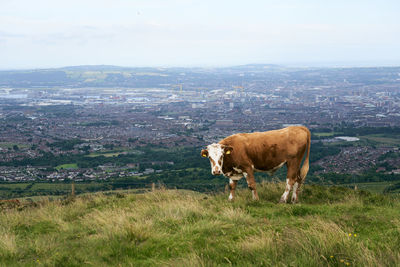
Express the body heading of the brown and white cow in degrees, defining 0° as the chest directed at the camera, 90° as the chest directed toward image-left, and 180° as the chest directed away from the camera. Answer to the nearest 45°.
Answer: approximately 90°
